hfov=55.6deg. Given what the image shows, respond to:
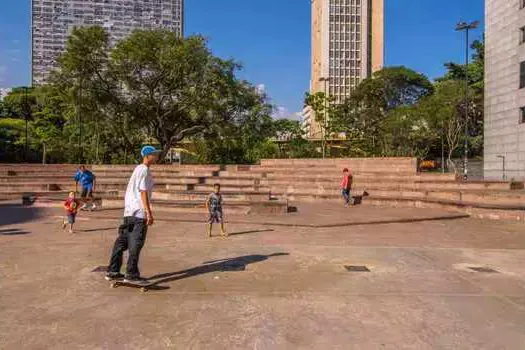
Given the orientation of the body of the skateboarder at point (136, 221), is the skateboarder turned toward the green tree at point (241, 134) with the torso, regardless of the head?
no

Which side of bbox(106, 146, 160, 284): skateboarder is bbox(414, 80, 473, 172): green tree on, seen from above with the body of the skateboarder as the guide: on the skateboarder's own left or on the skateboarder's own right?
on the skateboarder's own left

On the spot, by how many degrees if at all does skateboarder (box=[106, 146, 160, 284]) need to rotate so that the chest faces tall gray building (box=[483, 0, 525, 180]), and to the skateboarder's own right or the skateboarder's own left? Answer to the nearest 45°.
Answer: approximately 45° to the skateboarder's own left

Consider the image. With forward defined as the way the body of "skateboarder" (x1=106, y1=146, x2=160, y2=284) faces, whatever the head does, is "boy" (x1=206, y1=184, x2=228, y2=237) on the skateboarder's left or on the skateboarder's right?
on the skateboarder's left

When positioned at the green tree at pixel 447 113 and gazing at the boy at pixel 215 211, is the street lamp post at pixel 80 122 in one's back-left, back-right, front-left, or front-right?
front-right

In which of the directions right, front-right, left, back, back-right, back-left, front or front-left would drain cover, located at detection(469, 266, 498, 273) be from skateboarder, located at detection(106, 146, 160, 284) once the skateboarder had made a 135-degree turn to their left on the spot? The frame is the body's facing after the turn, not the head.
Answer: back-right

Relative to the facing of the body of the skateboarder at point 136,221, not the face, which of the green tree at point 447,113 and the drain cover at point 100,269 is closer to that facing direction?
the green tree

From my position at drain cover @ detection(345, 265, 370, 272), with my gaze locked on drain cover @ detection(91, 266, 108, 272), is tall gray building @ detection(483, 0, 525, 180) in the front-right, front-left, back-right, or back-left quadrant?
back-right

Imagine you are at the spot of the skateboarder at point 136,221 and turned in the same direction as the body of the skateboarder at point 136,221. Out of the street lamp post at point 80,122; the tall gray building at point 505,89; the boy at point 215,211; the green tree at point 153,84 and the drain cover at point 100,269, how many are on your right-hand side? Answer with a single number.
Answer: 0

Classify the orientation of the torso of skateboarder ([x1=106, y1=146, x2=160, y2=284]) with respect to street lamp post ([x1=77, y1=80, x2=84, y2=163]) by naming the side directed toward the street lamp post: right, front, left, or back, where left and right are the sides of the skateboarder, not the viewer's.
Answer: left

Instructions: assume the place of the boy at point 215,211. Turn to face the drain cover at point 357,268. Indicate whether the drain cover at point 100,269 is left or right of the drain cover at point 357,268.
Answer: right

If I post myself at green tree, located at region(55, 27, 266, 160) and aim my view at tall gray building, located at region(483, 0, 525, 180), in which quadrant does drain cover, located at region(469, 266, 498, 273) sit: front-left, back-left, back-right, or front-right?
front-right

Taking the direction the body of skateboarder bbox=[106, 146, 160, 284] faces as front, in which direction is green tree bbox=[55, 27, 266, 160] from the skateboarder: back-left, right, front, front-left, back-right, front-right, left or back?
left

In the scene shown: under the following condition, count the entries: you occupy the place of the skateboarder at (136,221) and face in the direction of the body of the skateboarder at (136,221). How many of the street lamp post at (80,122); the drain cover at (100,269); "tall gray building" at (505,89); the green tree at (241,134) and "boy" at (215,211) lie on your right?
0

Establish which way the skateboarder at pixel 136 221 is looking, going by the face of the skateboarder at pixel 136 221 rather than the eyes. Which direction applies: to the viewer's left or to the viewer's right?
to the viewer's right

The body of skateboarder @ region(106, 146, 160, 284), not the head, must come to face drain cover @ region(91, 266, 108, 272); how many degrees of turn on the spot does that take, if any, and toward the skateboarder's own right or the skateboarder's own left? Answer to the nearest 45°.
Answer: approximately 135° to the skateboarder's own left

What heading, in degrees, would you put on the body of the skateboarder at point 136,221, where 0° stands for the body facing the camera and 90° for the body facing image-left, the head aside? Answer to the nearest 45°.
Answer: approximately 270°

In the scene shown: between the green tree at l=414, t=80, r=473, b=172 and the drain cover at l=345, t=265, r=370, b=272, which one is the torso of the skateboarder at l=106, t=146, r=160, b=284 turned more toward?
the drain cover

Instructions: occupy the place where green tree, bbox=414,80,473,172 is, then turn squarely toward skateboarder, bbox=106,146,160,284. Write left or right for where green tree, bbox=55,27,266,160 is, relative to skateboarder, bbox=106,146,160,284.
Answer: right
